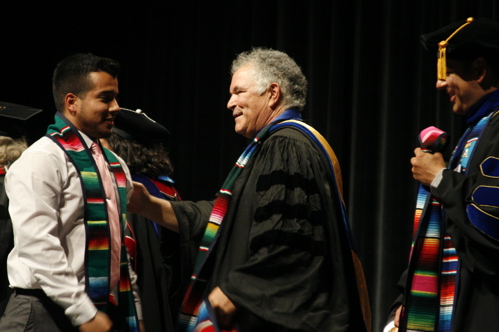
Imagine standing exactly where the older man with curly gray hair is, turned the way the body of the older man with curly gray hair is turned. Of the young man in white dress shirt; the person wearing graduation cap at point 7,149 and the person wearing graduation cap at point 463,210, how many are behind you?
1

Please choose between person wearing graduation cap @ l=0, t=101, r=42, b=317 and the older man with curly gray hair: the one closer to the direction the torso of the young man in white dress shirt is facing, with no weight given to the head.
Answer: the older man with curly gray hair

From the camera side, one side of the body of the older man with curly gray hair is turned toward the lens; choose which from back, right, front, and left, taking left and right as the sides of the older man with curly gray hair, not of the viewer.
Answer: left

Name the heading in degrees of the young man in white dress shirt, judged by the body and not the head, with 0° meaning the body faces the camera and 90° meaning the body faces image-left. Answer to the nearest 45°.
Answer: approximately 315°

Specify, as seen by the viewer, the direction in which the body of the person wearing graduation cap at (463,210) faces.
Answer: to the viewer's left

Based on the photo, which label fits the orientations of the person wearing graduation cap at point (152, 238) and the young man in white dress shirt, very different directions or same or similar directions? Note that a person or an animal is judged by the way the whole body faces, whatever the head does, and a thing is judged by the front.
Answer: very different directions

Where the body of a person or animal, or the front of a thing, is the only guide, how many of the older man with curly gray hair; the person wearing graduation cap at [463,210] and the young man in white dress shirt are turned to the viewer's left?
2

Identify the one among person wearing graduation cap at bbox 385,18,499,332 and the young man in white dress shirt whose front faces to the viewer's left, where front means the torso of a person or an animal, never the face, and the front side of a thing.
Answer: the person wearing graduation cap

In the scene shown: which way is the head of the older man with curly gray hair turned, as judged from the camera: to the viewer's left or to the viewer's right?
to the viewer's left

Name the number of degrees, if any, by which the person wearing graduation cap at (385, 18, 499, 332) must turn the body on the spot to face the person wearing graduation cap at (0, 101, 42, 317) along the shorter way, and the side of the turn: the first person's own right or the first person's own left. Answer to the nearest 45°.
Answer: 0° — they already face them

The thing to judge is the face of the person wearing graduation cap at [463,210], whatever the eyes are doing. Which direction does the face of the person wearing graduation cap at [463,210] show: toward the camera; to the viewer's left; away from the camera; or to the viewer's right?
to the viewer's left

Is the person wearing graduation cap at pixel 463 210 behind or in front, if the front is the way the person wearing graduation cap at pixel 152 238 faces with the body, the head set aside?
behind
